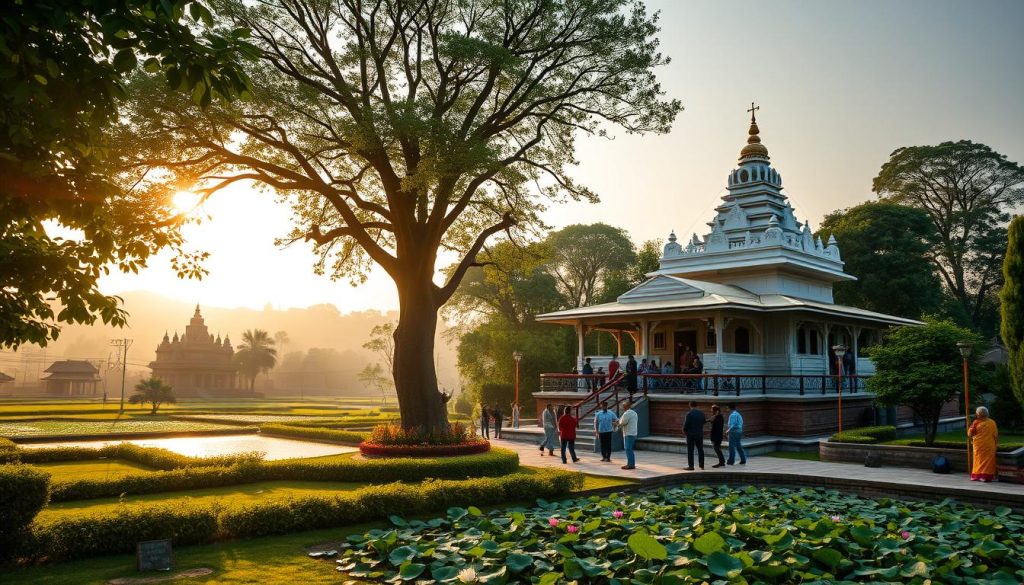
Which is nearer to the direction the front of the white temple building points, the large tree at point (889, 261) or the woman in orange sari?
the woman in orange sari

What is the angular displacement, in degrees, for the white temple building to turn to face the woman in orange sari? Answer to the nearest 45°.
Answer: approximately 45° to its left

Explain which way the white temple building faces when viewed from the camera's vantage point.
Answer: facing the viewer and to the left of the viewer

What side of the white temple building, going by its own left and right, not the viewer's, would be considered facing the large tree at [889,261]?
back

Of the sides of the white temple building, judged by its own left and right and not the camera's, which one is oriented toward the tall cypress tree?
left

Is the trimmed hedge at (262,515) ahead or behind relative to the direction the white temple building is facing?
ahead

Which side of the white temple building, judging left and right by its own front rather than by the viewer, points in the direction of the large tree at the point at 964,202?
back

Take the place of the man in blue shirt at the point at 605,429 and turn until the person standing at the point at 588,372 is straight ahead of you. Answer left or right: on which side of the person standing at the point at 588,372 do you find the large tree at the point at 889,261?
right

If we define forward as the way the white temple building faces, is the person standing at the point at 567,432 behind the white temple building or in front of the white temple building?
in front
